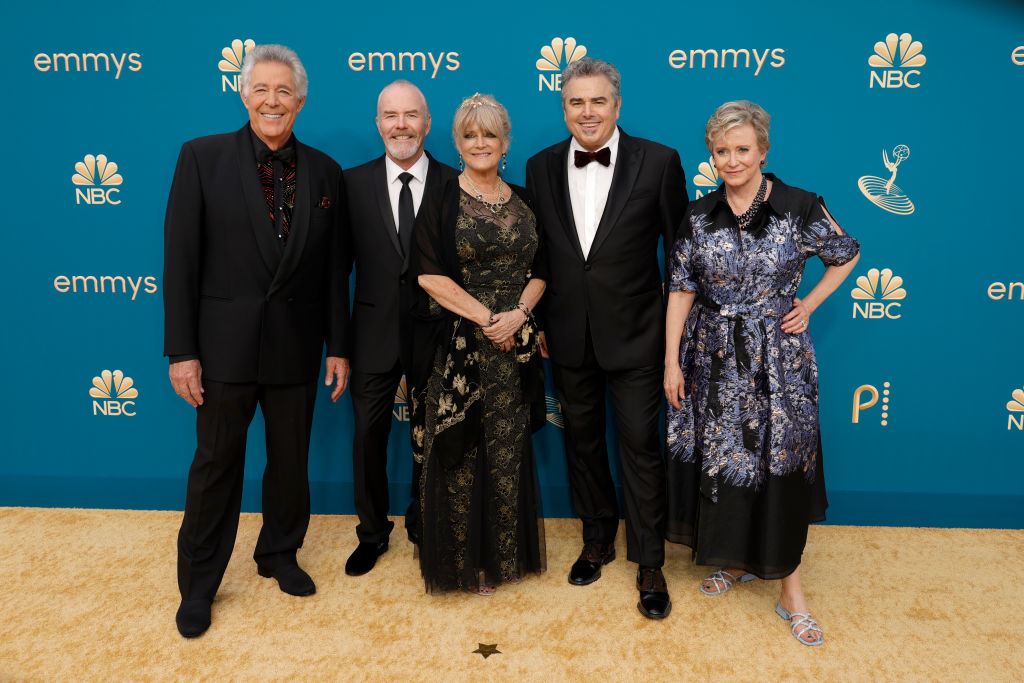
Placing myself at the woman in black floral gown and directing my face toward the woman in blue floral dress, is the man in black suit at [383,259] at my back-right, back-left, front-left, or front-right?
back-left

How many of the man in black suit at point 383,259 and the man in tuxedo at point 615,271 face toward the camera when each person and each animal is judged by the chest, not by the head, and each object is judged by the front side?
2

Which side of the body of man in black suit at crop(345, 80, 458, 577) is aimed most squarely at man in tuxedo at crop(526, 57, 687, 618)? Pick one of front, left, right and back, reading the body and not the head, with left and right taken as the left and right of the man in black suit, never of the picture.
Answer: left

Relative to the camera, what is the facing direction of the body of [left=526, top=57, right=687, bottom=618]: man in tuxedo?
toward the camera

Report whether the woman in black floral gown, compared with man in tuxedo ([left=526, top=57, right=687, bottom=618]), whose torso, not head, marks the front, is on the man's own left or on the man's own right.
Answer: on the man's own right

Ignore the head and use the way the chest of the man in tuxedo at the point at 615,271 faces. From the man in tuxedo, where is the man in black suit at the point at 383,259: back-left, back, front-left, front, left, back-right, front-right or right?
right

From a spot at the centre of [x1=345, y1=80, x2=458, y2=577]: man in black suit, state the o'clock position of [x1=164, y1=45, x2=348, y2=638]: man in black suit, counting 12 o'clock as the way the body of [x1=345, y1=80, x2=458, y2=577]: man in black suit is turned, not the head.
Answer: [x1=164, y1=45, x2=348, y2=638]: man in black suit is roughly at 2 o'clock from [x1=345, y1=80, x2=458, y2=577]: man in black suit.

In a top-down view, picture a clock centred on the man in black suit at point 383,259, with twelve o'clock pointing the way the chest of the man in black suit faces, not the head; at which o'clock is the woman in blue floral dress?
The woman in blue floral dress is roughly at 10 o'clock from the man in black suit.

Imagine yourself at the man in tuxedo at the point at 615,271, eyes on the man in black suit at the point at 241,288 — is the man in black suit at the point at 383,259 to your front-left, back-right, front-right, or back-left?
front-right

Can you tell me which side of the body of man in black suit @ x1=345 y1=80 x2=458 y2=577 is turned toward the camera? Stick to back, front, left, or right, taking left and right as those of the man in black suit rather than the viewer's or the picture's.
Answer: front
